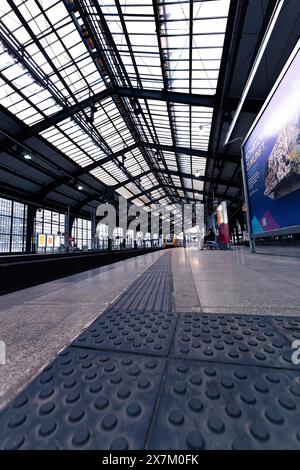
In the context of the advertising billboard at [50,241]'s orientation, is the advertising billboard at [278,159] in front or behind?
in front

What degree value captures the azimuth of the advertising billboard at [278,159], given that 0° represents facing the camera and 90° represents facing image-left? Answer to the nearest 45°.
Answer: approximately 45°
